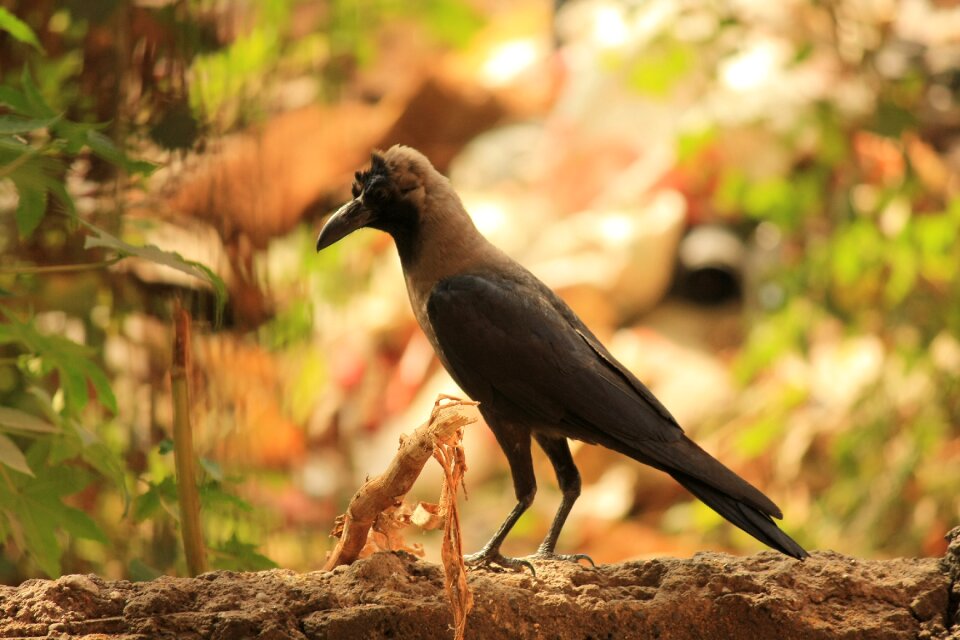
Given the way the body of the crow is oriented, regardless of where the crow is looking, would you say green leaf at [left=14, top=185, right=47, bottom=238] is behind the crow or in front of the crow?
in front

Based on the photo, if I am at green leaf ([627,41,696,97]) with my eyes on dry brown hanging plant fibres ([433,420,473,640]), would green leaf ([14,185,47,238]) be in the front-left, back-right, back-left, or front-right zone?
front-right

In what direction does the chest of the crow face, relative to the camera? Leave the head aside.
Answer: to the viewer's left

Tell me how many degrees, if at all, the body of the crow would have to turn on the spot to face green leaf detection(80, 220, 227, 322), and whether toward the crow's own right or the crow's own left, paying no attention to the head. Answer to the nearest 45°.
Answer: approximately 45° to the crow's own left

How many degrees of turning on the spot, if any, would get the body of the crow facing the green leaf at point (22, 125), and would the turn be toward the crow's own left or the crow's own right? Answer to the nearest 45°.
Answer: approximately 45° to the crow's own left
